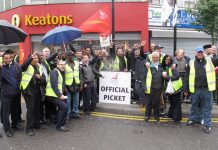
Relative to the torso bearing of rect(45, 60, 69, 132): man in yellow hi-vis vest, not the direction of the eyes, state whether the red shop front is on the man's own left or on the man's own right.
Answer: on the man's own left

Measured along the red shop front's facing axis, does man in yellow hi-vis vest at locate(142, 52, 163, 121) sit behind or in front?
in front

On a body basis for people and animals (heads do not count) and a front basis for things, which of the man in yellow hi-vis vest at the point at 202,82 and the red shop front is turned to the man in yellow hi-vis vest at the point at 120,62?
the red shop front

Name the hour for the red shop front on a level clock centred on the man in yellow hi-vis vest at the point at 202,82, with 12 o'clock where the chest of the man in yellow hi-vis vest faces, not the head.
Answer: The red shop front is roughly at 5 o'clock from the man in yellow hi-vis vest.
